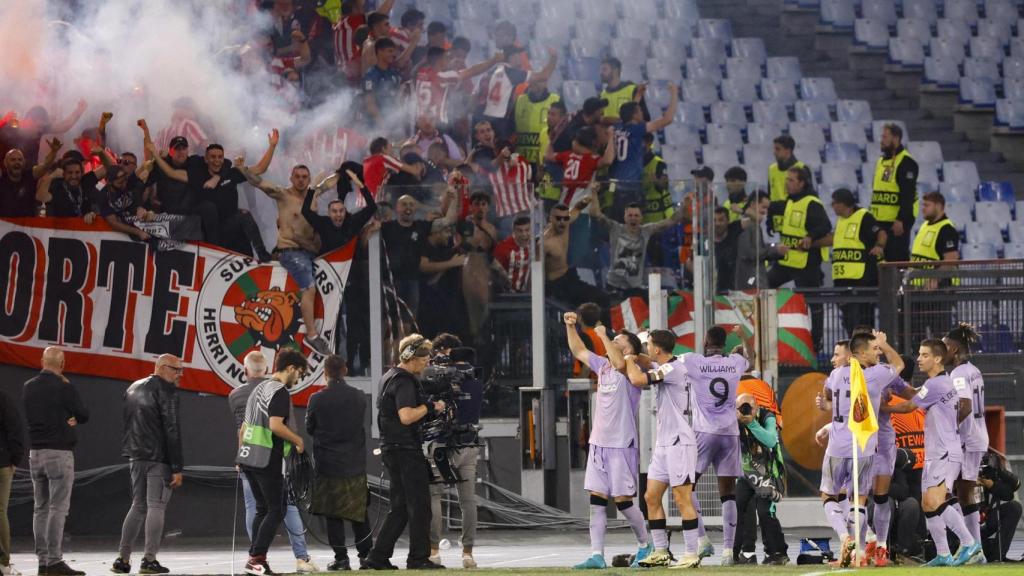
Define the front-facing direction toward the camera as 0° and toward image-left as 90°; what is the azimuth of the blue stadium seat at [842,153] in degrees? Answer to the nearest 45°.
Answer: approximately 0°

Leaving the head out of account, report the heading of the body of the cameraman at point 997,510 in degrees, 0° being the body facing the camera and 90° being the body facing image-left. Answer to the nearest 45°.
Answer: approximately 45°

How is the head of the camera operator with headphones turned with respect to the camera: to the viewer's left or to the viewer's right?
to the viewer's right

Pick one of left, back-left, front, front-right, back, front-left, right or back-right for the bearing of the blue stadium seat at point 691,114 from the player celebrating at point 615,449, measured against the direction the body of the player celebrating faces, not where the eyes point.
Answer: back-right

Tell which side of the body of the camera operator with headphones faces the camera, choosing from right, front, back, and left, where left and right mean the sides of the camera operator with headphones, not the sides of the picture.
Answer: right

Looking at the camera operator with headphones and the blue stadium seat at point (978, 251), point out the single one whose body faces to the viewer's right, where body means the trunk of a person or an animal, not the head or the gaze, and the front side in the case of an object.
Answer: the camera operator with headphones

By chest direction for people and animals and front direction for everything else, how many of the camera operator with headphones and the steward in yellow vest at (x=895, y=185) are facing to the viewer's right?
1

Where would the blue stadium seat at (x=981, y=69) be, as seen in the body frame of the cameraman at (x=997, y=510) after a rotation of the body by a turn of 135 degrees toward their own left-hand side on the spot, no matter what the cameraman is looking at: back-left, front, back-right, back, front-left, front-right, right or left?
left

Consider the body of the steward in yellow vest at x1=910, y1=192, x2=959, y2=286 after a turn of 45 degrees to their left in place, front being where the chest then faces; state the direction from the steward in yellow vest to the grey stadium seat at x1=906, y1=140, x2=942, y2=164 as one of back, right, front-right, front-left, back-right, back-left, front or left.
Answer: back
